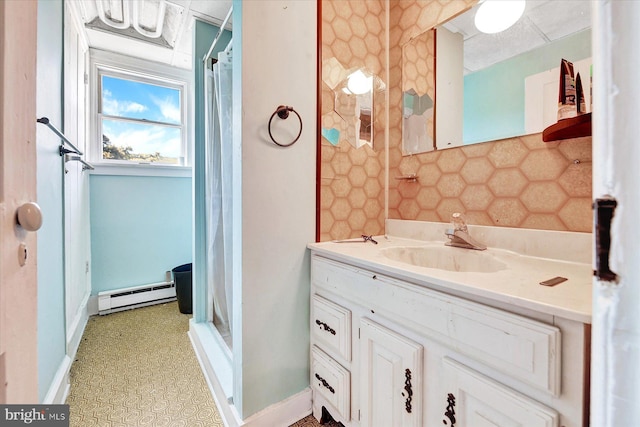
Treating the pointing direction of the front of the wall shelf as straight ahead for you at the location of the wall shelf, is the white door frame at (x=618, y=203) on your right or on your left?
on your left

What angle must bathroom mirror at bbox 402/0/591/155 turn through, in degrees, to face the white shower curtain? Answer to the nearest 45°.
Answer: approximately 45° to its right

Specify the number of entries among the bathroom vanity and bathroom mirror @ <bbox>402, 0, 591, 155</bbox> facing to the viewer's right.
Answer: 0

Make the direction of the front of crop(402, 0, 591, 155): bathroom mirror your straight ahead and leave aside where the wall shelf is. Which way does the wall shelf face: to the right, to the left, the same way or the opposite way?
the same way

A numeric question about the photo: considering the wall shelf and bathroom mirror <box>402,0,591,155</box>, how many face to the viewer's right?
0

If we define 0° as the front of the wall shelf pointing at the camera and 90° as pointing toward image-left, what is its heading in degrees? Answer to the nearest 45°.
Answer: approximately 45°

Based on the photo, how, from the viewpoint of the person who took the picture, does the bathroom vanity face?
facing the viewer and to the left of the viewer

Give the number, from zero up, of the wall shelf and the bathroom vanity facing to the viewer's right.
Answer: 0

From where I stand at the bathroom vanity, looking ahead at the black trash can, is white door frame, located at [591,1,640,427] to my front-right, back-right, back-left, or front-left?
back-left

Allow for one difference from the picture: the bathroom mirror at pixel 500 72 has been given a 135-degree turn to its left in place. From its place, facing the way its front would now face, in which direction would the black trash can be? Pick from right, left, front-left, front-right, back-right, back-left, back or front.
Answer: back

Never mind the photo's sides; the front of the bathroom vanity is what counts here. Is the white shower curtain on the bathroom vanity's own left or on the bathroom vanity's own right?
on the bathroom vanity's own right

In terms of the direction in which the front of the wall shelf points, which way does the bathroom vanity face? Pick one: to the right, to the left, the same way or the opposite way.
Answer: the same way

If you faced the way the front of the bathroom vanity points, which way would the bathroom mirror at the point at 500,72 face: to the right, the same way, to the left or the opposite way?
the same way
